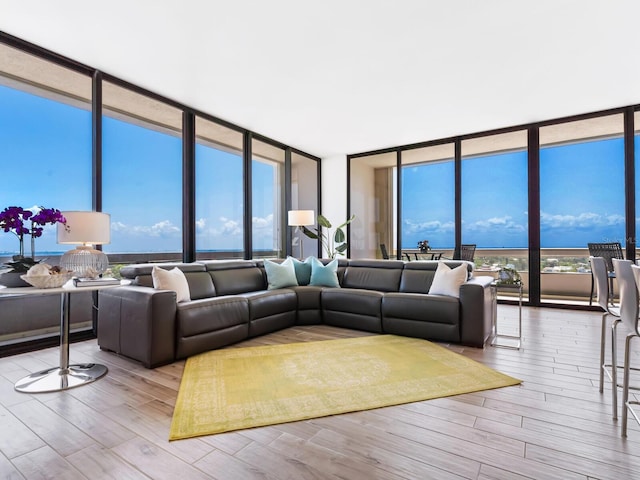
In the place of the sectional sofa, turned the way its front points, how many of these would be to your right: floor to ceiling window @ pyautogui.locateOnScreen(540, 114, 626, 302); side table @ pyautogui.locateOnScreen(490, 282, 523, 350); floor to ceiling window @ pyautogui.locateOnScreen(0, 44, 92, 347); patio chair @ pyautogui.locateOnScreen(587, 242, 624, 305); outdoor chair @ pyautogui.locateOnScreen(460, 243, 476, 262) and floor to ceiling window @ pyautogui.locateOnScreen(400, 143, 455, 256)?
1

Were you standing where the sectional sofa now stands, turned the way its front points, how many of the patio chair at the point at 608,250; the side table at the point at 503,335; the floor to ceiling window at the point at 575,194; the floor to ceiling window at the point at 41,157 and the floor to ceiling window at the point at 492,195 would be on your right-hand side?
1

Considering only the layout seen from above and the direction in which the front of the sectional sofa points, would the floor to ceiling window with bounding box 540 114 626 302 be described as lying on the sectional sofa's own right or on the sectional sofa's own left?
on the sectional sofa's own left

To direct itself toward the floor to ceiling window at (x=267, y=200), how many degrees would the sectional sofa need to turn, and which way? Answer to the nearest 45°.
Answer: approximately 180°

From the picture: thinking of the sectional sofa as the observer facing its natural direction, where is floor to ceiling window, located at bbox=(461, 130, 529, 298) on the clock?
The floor to ceiling window is roughly at 8 o'clock from the sectional sofa.

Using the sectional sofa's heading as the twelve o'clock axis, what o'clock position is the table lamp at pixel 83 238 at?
The table lamp is roughly at 2 o'clock from the sectional sofa.

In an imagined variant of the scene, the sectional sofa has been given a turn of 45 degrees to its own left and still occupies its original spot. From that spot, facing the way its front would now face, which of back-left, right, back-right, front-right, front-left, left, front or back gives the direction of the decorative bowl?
right

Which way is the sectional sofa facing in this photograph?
toward the camera

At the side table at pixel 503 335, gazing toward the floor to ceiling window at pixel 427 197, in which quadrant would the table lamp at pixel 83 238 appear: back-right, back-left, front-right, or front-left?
back-left

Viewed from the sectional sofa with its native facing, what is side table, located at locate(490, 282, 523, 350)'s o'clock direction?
The side table is roughly at 9 o'clock from the sectional sofa.

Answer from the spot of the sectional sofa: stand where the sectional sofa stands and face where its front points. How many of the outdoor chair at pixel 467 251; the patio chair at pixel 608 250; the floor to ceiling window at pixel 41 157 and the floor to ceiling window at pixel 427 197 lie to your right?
1

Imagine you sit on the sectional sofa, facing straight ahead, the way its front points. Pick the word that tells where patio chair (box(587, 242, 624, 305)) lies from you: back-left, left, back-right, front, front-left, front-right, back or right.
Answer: left

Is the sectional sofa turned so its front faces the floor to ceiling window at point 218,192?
no

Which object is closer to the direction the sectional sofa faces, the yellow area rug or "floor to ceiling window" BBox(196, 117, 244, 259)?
the yellow area rug

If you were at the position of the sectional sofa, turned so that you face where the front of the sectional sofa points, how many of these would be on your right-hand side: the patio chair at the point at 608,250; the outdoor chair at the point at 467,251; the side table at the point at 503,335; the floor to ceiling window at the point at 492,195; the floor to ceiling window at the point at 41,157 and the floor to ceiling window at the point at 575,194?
1

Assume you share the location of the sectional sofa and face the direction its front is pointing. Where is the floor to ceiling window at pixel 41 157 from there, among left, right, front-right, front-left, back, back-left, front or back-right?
right

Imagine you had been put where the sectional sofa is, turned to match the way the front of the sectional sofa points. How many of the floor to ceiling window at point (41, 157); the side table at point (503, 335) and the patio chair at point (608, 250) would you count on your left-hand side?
2

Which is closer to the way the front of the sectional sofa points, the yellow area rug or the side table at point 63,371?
the yellow area rug

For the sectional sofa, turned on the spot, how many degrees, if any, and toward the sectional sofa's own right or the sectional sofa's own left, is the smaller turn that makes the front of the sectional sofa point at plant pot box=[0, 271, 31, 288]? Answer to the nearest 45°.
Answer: approximately 45° to the sectional sofa's own right

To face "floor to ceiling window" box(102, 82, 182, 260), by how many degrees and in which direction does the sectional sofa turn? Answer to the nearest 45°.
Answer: approximately 135° to its right
